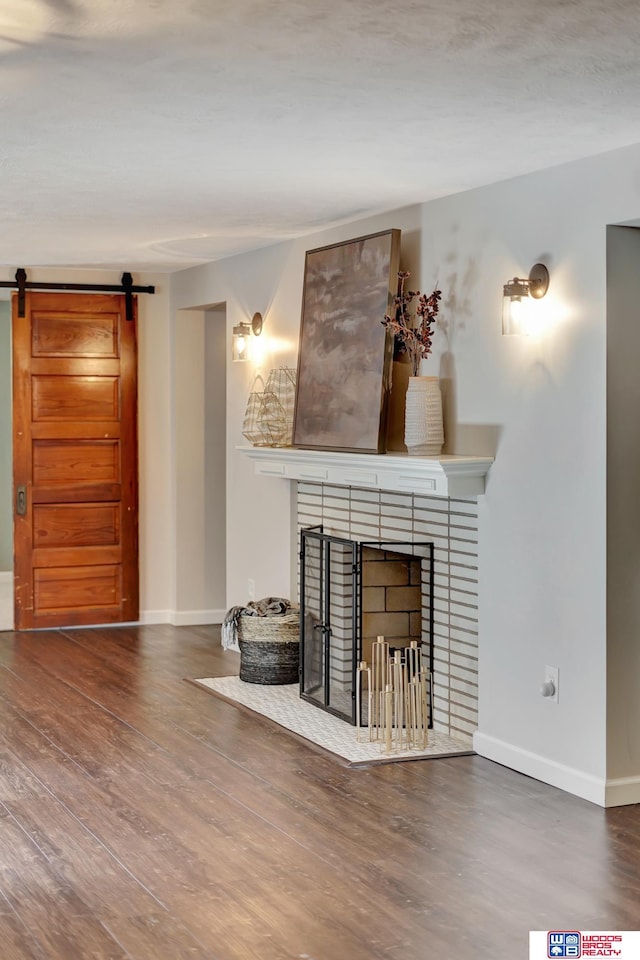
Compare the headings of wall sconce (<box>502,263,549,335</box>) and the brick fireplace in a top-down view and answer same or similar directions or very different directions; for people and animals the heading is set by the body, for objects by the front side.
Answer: same or similar directions

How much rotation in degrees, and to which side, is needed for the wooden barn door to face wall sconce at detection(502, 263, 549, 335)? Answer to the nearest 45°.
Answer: approximately 45° to its left

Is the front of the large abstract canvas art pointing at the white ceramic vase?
no

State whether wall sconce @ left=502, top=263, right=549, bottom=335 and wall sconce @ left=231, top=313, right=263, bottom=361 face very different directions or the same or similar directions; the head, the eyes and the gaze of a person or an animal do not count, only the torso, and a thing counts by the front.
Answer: same or similar directions

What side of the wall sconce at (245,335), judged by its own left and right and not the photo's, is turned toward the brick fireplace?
left

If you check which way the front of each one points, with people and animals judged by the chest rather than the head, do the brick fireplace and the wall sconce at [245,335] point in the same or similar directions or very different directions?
same or similar directions

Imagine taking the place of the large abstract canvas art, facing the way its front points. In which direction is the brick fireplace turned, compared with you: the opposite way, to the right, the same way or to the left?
the same way

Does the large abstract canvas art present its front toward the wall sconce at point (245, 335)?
no

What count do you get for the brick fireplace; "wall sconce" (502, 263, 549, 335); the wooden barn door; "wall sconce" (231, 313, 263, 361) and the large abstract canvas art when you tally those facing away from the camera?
0

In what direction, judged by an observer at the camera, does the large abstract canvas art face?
facing the viewer and to the left of the viewer

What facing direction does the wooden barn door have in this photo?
toward the camera

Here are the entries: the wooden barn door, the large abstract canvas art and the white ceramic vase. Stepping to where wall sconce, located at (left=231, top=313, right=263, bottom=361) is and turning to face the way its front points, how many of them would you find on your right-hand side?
1

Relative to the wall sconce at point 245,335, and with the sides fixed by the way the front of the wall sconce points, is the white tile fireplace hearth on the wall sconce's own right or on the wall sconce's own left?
on the wall sconce's own left

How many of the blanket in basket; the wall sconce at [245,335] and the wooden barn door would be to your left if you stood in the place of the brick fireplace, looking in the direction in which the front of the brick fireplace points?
0

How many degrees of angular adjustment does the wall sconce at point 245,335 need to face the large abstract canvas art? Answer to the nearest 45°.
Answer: approximately 45° to its left

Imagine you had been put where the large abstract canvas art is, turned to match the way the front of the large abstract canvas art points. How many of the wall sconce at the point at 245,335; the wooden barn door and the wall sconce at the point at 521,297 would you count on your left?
1

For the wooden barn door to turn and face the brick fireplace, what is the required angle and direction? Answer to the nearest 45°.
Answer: approximately 45° to its left
